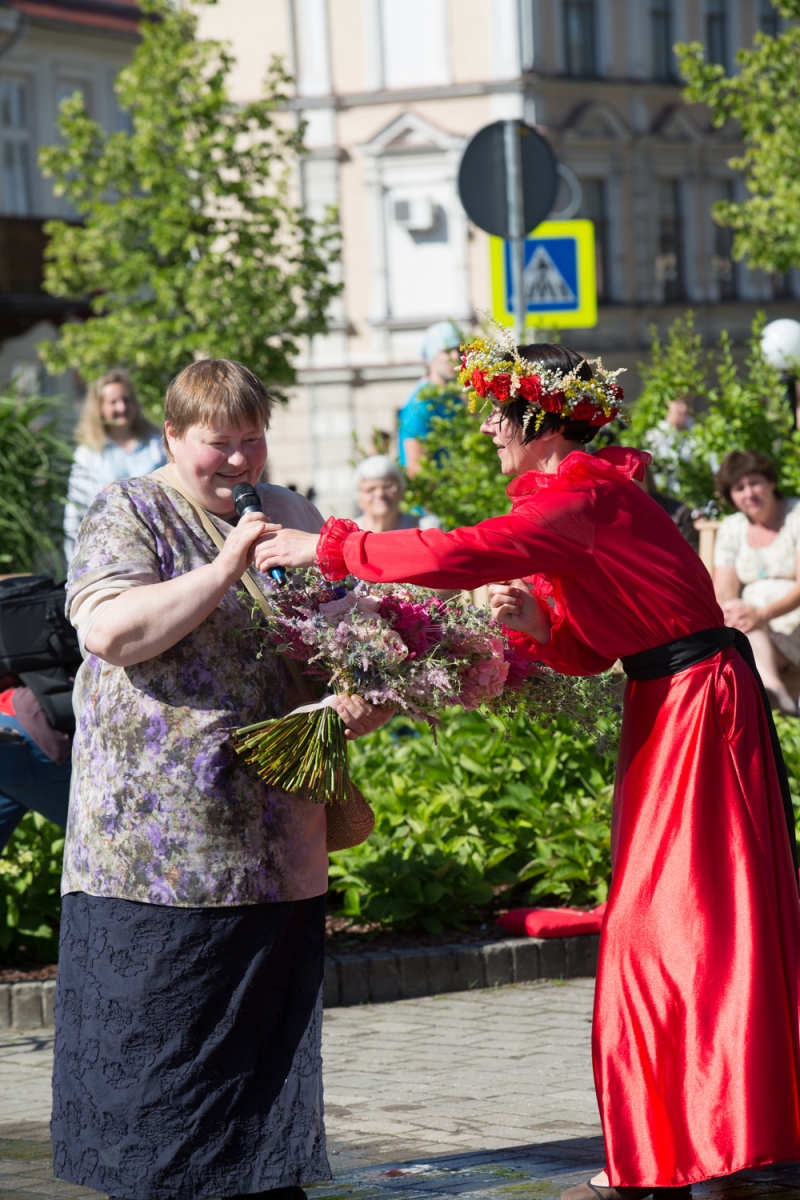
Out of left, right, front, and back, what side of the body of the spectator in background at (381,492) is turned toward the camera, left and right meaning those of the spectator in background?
front

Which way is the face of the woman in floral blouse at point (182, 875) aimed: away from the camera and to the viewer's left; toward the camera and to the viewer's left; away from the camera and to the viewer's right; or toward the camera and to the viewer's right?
toward the camera and to the viewer's right

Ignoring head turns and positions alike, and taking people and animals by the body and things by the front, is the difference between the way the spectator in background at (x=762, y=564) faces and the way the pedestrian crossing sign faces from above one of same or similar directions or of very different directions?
same or similar directions

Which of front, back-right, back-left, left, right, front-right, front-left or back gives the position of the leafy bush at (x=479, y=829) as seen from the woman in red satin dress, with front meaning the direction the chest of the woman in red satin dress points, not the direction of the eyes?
right

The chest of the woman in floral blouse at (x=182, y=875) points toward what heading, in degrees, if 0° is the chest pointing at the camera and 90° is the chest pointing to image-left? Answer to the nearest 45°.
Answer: approximately 315°

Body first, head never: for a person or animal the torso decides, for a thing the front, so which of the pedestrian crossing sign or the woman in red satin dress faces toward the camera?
the pedestrian crossing sign

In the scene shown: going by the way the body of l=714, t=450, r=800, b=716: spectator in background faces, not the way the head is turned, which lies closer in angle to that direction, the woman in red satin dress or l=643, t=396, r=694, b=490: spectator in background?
the woman in red satin dress

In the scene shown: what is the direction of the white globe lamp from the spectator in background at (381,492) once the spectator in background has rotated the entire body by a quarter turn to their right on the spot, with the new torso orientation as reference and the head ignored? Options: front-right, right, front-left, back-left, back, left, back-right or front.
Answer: back-right

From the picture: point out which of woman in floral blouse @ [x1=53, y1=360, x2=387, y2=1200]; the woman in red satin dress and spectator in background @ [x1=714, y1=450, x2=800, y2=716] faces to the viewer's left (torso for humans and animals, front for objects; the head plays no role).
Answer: the woman in red satin dress

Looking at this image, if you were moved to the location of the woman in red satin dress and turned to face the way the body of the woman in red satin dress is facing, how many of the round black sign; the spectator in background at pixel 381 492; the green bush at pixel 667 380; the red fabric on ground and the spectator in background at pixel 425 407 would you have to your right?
5

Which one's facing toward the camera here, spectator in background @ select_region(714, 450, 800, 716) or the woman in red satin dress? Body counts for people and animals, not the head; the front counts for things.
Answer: the spectator in background

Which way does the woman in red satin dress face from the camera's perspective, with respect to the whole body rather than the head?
to the viewer's left

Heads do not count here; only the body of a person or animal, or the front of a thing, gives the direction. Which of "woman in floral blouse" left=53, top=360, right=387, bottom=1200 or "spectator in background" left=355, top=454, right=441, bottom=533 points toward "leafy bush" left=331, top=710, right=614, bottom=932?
the spectator in background

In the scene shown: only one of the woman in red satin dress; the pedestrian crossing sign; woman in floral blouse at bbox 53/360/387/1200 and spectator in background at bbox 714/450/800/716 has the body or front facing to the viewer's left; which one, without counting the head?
the woman in red satin dress

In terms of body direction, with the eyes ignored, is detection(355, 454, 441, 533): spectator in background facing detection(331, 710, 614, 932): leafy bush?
yes

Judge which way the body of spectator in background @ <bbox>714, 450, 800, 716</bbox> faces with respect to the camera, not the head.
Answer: toward the camera

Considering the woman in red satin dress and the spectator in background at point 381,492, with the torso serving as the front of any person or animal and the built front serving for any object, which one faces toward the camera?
the spectator in background
